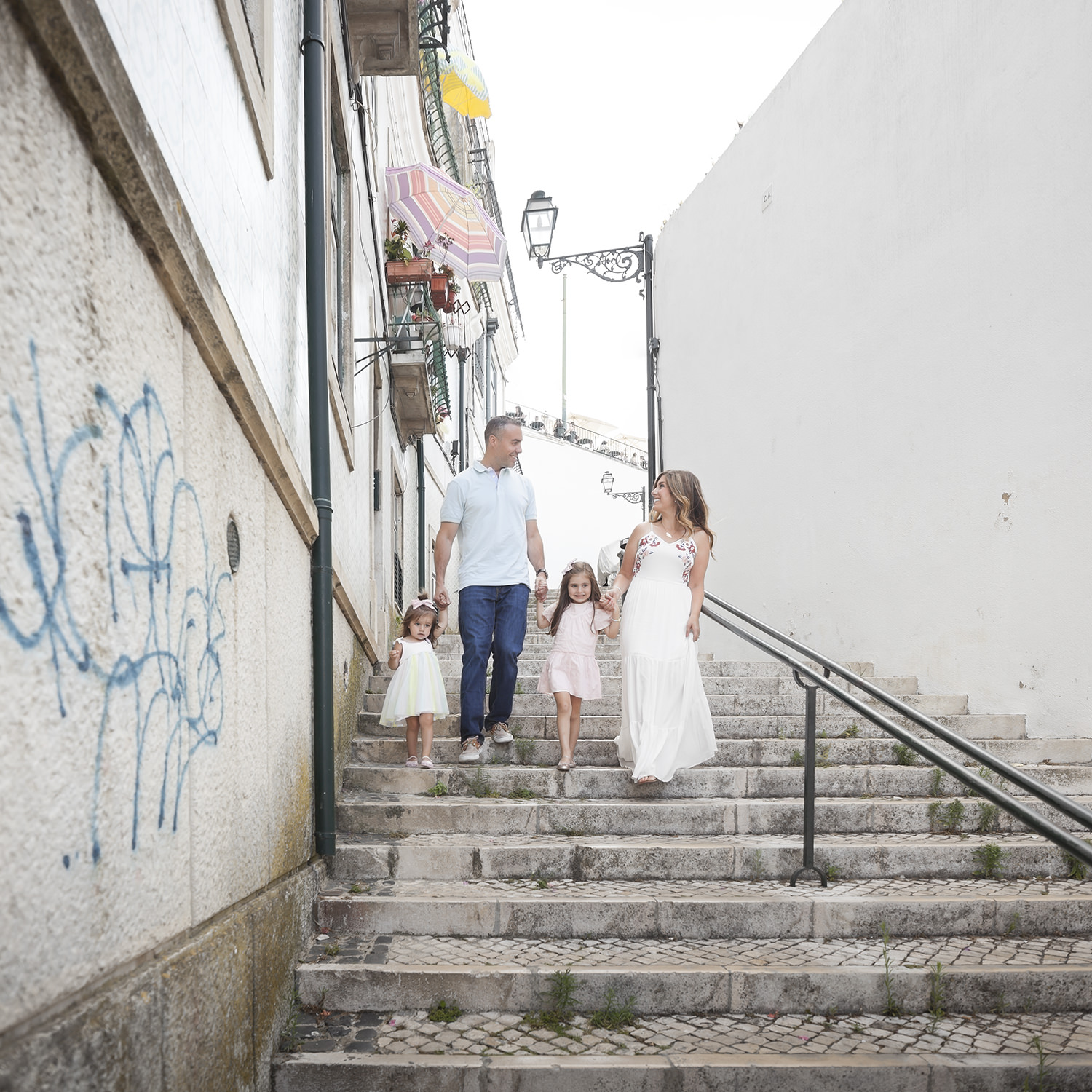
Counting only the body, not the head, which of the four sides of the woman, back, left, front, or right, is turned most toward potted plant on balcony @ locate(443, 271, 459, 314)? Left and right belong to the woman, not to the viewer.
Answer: back

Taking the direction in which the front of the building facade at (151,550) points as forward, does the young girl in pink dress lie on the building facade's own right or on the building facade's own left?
on the building facade's own left

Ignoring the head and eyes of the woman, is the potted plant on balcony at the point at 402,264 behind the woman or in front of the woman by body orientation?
behind

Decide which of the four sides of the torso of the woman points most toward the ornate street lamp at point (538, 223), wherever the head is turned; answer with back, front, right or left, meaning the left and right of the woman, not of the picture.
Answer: back

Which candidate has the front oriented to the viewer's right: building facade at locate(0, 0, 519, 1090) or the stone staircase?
the building facade

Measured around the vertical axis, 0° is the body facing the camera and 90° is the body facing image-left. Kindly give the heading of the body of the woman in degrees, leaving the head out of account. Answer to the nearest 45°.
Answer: approximately 0°

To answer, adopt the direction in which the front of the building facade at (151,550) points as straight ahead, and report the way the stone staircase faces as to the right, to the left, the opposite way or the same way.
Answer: to the right
